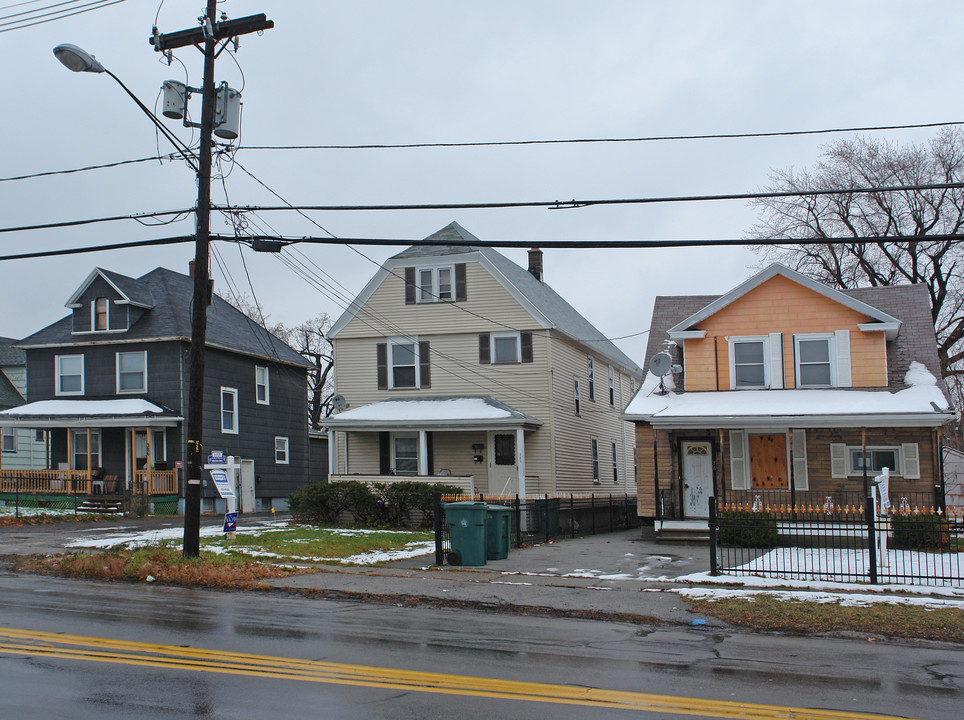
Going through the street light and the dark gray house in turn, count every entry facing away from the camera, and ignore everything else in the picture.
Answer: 0

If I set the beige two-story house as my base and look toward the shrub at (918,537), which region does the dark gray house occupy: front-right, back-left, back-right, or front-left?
back-right

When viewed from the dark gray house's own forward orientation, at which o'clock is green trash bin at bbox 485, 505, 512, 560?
The green trash bin is roughly at 10 o'clock from the dark gray house.

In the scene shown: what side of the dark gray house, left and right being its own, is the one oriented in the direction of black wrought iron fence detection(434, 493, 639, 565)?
left

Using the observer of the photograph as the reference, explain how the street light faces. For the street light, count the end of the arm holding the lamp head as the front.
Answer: facing the viewer and to the left of the viewer

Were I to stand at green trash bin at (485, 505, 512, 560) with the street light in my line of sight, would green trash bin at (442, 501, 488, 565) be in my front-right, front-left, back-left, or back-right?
front-left
